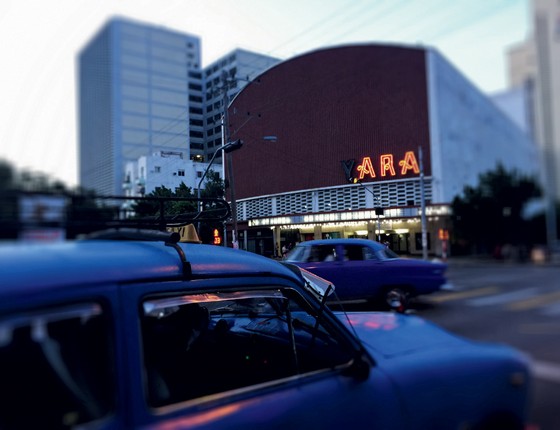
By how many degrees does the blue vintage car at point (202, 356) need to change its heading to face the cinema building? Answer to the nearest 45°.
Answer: approximately 45° to its left

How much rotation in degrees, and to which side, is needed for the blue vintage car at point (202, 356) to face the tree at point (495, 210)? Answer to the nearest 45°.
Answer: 0° — it already faces it

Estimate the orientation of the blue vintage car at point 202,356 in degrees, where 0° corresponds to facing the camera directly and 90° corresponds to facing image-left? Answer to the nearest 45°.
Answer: approximately 225°

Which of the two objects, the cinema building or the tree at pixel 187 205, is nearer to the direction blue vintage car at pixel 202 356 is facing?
the cinema building

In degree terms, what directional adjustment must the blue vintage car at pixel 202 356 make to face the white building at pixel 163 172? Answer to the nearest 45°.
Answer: approximately 45° to its left

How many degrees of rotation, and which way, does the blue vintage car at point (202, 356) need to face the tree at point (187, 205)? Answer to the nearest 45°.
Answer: approximately 45° to its left
